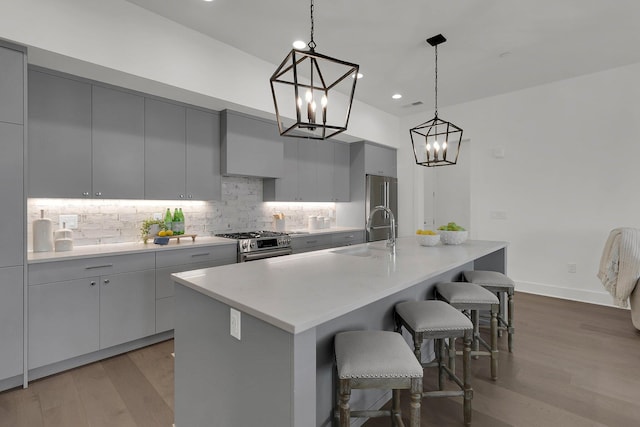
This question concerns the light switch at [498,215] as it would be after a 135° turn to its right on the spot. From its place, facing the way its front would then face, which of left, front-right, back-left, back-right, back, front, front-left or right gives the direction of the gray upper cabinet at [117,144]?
left

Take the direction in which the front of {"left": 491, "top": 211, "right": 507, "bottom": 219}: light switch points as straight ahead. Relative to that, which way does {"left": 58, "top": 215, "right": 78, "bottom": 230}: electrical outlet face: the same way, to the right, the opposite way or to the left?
to the left

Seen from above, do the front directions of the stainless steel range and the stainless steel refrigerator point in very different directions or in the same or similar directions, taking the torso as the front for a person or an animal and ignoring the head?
same or similar directions

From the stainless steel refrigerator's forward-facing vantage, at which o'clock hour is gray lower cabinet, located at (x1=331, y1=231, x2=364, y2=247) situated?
The gray lower cabinet is roughly at 3 o'clock from the stainless steel refrigerator.

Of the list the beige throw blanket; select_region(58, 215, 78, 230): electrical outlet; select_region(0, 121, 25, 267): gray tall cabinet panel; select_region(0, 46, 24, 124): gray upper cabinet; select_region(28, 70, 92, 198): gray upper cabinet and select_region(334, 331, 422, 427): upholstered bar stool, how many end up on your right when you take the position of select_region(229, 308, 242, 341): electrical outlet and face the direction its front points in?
4

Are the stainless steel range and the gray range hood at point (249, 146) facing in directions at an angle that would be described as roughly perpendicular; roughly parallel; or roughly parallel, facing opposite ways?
roughly parallel

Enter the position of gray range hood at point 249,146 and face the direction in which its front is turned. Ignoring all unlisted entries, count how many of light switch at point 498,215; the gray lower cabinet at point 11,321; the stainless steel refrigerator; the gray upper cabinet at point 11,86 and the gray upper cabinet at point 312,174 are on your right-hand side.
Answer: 2

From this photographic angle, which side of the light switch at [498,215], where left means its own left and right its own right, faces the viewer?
front

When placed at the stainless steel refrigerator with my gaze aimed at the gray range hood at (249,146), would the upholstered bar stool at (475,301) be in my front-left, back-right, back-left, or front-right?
front-left

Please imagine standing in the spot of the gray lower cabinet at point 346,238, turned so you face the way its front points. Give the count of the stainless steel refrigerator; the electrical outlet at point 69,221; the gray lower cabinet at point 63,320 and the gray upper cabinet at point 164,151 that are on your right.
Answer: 3

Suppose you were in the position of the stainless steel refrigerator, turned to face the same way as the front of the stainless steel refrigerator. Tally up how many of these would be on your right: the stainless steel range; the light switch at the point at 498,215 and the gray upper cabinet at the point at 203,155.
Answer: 2

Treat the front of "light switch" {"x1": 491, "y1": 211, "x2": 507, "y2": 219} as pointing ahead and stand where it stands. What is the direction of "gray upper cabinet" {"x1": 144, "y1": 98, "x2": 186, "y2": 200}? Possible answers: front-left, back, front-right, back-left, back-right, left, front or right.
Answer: front-right

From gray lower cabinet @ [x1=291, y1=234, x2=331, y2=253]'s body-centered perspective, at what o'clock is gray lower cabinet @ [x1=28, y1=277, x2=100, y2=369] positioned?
gray lower cabinet @ [x1=28, y1=277, x2=100, y2=369] is roughly at 3 o'clock from gray lower cabinet @ [x1=291, y1=234, x2=331, y2=253].

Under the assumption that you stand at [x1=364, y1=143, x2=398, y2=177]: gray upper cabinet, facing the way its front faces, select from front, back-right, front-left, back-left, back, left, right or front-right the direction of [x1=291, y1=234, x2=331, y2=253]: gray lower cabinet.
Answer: right

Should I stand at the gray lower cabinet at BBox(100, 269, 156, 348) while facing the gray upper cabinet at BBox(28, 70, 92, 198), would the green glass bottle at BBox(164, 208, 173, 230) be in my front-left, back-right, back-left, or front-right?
back-right

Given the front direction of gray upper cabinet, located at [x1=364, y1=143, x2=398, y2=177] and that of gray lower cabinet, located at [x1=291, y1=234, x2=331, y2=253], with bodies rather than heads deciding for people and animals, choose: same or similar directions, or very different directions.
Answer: same or similar directions

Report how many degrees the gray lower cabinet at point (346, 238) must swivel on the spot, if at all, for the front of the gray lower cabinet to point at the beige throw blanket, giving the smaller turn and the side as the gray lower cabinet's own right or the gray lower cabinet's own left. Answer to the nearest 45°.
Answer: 0° — it already faces it

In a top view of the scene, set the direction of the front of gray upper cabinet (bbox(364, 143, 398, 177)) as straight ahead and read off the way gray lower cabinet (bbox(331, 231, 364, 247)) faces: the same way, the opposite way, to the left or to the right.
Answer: the same way

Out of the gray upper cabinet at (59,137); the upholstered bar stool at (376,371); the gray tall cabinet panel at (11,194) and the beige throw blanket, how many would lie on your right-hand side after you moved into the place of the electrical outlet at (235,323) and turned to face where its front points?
2

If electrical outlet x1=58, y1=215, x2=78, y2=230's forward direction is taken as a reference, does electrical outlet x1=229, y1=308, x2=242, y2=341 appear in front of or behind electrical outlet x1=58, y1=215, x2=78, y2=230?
in front

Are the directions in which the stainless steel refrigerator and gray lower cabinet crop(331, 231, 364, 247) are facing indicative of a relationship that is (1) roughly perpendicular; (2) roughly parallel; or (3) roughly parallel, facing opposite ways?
roughly parallel

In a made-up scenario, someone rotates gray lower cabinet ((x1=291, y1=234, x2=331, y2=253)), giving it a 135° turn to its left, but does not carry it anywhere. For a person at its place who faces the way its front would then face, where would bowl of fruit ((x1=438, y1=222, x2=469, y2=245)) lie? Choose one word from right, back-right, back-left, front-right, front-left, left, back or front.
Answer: back-right
